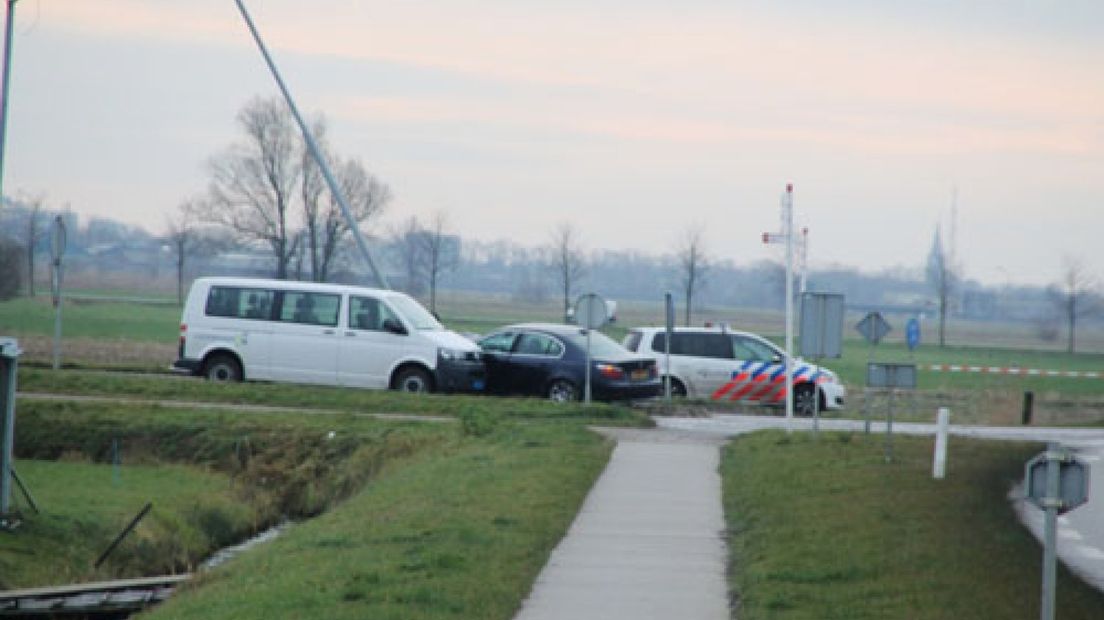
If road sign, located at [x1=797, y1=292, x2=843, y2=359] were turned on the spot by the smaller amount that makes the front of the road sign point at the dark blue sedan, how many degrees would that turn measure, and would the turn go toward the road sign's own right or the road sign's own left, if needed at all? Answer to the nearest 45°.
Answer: approximately 45° to the road sign's own left

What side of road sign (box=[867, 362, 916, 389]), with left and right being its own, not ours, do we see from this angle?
back

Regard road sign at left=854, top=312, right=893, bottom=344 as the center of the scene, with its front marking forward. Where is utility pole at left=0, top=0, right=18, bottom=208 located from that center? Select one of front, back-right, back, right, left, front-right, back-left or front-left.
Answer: back-left

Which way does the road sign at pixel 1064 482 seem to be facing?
away from the camera

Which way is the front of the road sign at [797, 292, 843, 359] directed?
away from the camera

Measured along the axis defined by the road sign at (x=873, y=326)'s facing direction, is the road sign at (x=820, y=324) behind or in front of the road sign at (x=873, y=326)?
behind

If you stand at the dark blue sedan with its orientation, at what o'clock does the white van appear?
The white van is roughly at 10 o'clock from the dark blue sedan.

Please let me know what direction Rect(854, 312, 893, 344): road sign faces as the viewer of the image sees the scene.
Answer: facing away from the viewer

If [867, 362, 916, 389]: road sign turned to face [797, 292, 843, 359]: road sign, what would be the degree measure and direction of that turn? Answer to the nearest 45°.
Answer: approximately 45° to its left

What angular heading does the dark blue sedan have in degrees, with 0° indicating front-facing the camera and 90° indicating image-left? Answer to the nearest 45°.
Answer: approximately 135°

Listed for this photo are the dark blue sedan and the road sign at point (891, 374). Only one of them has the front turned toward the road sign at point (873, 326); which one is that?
the road sign at point (891, 374)

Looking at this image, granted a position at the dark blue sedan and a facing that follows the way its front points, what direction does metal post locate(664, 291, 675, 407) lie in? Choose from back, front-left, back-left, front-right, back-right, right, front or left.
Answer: back

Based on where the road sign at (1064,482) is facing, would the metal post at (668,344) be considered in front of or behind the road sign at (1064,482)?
in front

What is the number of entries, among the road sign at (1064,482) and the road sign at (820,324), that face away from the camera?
2
